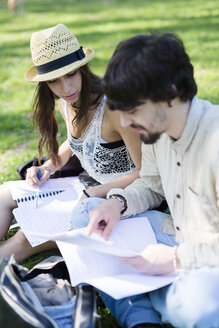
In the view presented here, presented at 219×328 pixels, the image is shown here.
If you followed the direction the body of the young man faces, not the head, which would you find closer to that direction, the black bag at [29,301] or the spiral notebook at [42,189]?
the black bag

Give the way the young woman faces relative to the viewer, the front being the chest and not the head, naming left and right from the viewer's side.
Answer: facing the viewer and to the left of the viewer

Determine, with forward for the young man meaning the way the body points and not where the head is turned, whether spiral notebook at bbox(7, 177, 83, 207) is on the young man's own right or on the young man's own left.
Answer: on the young man's own right

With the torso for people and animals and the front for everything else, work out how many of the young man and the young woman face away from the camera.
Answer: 0

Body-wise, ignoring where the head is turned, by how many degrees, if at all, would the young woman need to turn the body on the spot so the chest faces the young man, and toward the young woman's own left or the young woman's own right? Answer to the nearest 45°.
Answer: approximately 45° to the young woman's own left
